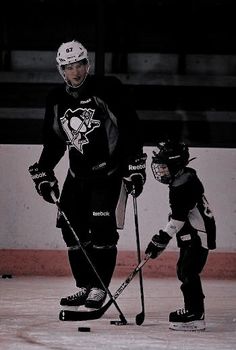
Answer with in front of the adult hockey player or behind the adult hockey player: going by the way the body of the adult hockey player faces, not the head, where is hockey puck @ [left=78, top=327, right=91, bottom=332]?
in front

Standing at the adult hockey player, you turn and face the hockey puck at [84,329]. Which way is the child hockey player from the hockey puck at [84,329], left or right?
left

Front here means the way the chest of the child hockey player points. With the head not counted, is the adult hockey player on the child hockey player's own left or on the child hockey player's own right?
on the child hockey player's own right

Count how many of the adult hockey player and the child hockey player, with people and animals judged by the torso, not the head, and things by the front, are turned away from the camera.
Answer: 0

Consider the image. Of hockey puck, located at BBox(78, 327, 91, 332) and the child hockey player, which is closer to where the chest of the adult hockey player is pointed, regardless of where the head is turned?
the hockey puck

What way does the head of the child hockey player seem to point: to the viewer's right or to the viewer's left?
to the viewer's left

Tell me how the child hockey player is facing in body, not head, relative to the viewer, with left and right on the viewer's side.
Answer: facing to the left of the viewer

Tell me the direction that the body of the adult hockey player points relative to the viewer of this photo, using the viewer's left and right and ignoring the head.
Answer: facing the viewer and to the left of the viewer

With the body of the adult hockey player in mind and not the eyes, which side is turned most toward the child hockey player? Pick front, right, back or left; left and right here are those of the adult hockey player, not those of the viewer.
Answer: left

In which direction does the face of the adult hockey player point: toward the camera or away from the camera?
toward the camera

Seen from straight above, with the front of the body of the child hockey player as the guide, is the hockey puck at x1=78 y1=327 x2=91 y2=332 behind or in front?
in front
